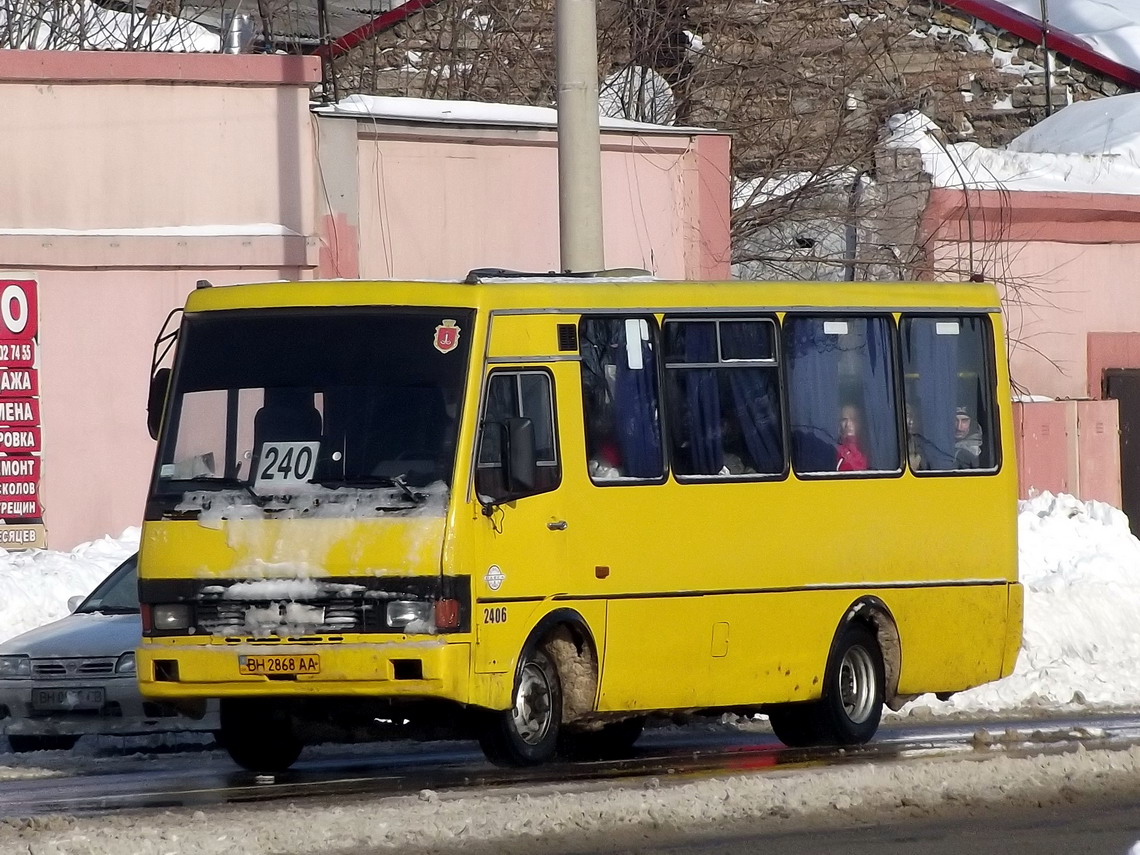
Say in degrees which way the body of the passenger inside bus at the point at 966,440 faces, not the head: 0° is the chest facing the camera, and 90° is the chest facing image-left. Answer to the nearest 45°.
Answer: approximately 45°

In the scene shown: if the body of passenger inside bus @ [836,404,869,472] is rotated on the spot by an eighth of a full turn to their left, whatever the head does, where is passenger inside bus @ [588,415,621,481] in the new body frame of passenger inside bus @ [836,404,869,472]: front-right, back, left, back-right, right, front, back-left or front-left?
front-right

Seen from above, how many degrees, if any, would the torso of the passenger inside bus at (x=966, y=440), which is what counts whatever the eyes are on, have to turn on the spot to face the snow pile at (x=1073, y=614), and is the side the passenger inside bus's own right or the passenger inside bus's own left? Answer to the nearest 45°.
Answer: approximately 135° to the passenger inside bus's own right

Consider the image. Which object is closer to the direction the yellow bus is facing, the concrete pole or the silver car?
the silver car

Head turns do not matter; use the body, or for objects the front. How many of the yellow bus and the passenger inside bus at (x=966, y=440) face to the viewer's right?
0

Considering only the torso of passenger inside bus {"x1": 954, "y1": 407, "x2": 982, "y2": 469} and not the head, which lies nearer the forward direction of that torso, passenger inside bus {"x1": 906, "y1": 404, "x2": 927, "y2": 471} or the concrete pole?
the passenger inside bus

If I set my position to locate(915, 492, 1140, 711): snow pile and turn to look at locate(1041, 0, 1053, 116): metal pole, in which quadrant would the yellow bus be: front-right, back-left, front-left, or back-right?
back-left

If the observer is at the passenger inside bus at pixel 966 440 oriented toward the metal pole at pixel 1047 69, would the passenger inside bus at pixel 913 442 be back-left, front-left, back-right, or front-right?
back-left

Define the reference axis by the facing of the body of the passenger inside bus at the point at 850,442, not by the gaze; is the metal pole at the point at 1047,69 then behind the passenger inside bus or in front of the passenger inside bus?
behind

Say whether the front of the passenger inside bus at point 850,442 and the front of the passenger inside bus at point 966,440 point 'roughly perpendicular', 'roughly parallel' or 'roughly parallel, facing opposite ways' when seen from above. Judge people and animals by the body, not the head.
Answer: roughly parallel

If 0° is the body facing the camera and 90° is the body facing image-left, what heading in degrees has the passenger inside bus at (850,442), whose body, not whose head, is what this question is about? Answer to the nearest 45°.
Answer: approximately 45°

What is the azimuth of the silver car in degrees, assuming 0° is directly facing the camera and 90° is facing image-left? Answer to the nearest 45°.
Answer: approximately 45°

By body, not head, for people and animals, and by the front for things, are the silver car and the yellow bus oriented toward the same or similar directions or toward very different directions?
same or similar directions
